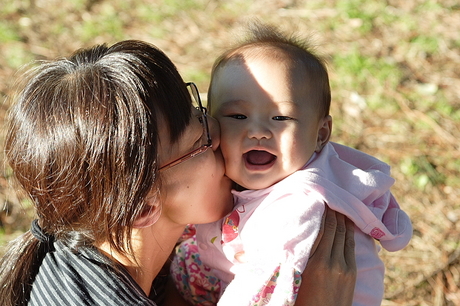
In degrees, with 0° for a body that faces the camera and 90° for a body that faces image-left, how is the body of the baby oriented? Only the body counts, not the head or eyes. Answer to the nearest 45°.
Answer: approximately 45°

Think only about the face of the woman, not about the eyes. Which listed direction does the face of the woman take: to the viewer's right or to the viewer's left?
to the viewer's right
